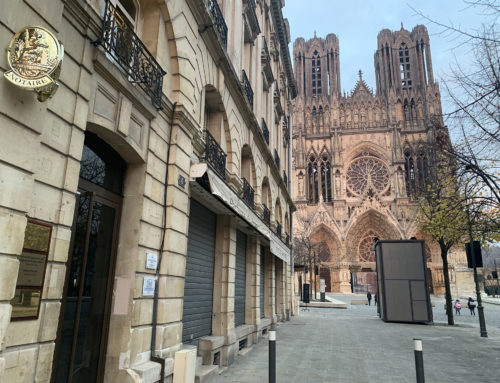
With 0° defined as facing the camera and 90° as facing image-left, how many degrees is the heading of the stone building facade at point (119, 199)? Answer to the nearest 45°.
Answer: approximately 315°
